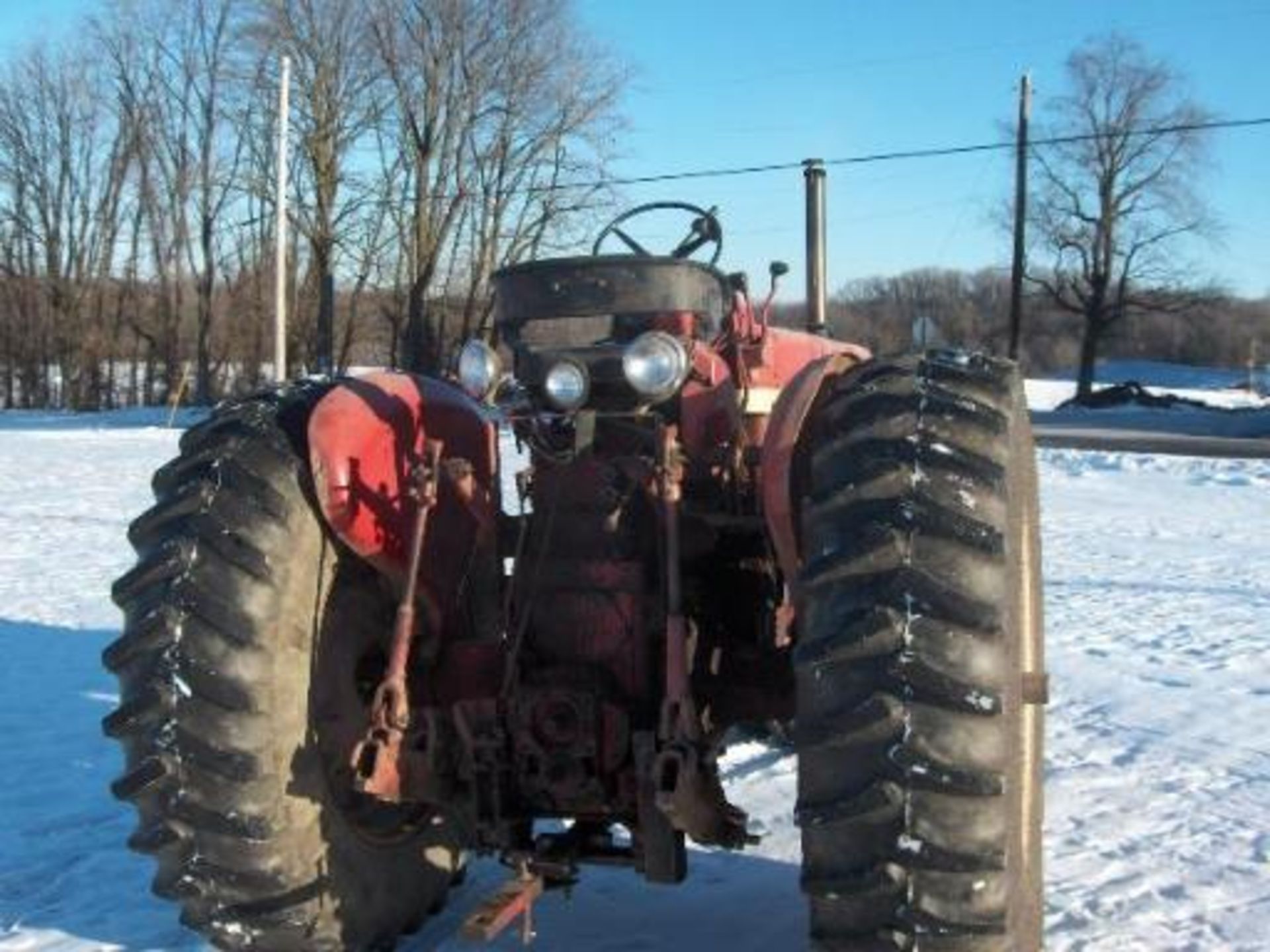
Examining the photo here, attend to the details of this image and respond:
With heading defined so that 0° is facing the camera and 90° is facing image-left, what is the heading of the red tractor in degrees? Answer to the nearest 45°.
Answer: approximately 225°

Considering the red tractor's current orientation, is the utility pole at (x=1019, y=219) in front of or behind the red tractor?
in front
